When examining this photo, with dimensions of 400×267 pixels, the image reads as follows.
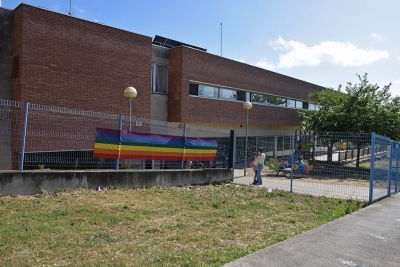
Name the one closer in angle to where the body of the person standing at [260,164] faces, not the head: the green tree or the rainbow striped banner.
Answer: the rainbow striped banner

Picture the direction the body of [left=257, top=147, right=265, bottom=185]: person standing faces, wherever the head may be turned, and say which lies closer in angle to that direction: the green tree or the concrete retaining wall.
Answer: the concrete retaining wall

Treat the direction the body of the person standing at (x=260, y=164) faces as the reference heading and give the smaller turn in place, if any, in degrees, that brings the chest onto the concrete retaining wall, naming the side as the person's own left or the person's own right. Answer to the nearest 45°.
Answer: approximately 45° to the person's own left
